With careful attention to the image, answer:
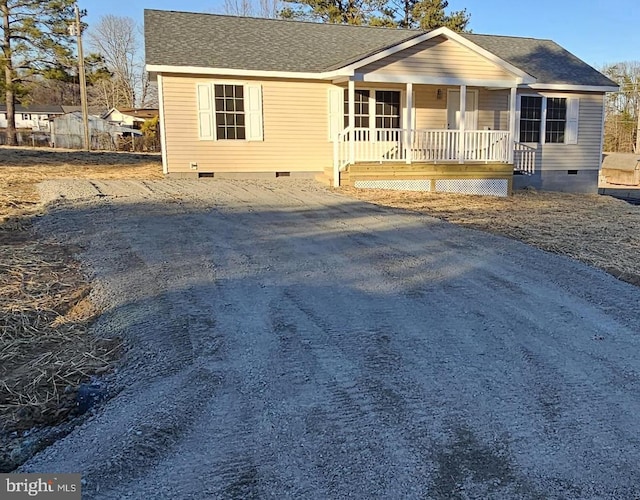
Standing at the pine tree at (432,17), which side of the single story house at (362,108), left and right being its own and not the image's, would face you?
back

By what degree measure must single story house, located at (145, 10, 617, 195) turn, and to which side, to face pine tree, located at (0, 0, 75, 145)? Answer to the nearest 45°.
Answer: approximately 135° to its right

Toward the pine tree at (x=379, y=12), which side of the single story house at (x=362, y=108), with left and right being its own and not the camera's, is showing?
back

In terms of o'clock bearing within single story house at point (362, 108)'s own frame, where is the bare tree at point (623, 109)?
The bare tree is roughly at 7 o'clock from the single story house.

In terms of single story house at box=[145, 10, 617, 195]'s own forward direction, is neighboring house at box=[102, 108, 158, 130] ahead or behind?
behind

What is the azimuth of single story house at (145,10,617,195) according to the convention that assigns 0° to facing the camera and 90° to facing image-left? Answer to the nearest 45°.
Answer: approximately 0°
